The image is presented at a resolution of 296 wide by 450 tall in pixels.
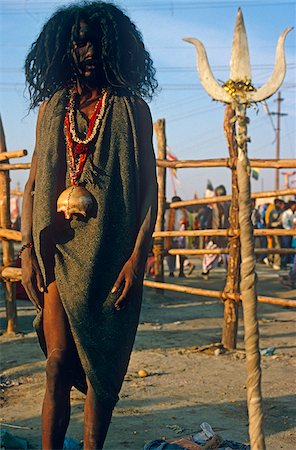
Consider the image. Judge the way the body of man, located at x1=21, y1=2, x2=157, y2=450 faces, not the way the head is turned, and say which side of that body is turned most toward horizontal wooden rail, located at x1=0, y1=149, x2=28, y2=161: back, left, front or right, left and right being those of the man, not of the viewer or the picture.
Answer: back

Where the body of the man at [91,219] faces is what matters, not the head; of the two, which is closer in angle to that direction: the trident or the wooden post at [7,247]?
the trident

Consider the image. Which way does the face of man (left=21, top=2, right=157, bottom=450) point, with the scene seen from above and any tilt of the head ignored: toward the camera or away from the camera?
toward the camera

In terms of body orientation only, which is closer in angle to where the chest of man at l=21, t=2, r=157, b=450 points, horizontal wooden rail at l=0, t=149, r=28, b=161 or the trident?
the trident

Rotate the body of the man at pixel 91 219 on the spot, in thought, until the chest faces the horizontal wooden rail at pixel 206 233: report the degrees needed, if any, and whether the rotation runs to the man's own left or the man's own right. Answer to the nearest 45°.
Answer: approximately 180°

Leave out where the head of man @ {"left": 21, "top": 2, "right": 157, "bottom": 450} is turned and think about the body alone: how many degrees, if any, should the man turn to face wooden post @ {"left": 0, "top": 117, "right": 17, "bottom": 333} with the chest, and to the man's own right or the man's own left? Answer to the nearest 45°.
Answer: approximately 180°

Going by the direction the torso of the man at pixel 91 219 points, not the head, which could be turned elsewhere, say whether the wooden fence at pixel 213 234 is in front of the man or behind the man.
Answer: behind

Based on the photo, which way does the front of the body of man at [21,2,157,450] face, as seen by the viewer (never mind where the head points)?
toward the camera

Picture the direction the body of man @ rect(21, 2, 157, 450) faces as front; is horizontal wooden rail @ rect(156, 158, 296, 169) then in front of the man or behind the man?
behind
